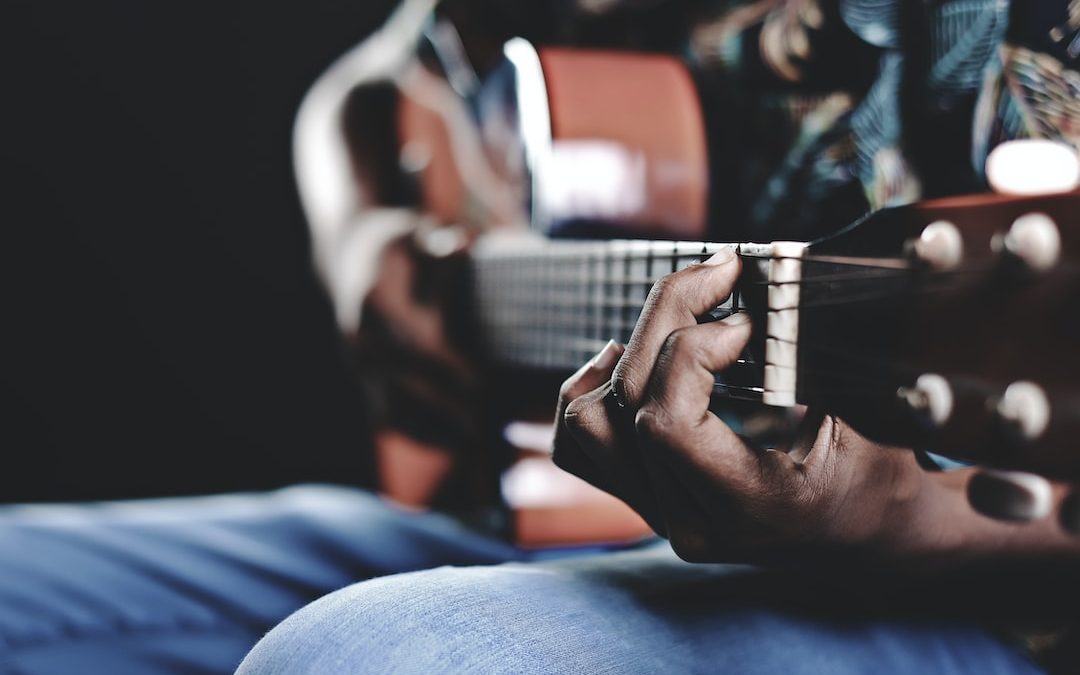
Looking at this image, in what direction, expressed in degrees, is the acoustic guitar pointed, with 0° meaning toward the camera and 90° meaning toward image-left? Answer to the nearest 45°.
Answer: approximately 45°
